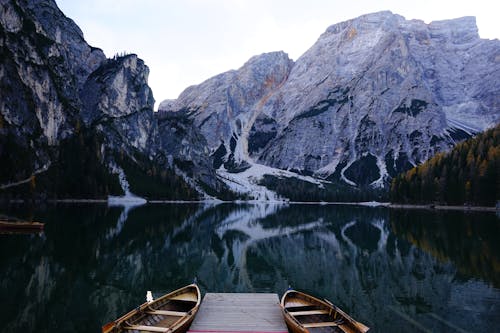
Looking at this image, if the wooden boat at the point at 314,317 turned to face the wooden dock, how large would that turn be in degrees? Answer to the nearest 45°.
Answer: approximately 45° to its left

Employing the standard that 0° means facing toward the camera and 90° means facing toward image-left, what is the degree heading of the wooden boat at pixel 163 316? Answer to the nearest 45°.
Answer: approximately 225°

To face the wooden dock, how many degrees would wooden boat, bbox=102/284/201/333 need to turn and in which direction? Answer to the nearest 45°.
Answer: approximately 45° to its right

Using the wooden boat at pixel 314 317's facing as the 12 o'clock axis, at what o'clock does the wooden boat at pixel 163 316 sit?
the wooden boat at pixel 163 316 is roughly at 10 o'clock from the wooden boat at pixel 314 317.

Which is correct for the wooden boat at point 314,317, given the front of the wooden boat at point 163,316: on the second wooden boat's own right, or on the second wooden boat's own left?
on the second wooden boat's own right

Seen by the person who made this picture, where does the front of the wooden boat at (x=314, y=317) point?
facing away from the viewer and to the left of the viewer
